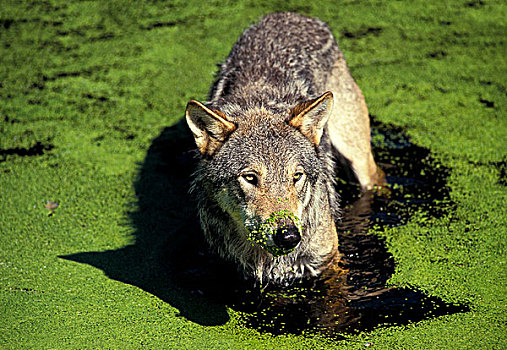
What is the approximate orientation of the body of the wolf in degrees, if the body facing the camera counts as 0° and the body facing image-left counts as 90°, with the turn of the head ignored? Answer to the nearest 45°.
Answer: approximately 0°
